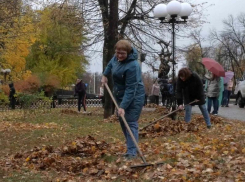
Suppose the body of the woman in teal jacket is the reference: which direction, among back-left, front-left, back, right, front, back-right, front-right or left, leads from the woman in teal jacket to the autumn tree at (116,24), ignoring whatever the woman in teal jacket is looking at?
back-right

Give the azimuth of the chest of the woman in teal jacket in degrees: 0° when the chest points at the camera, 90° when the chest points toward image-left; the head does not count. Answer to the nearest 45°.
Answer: approximately 45°
